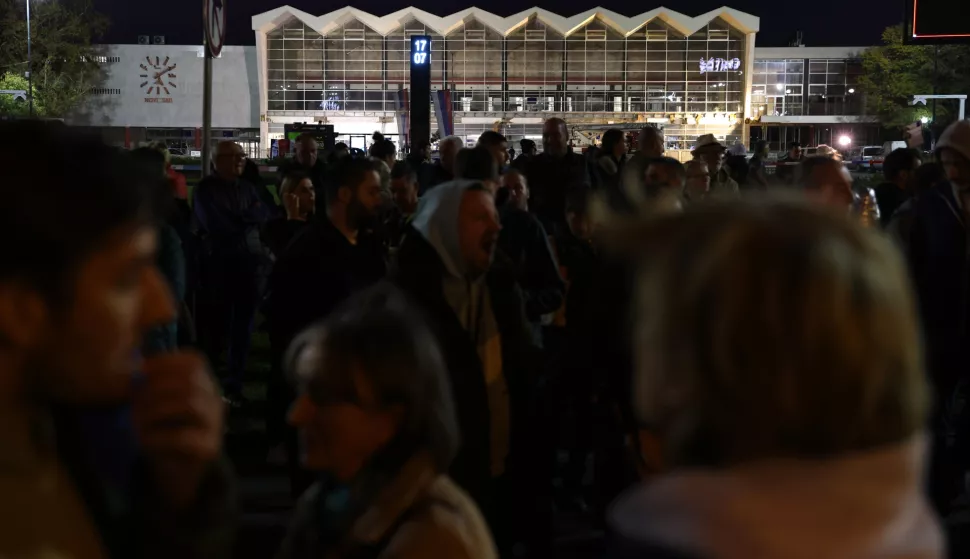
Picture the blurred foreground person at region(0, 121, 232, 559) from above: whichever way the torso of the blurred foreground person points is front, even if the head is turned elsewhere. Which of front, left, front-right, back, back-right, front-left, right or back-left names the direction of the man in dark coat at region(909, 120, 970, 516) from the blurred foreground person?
front-left

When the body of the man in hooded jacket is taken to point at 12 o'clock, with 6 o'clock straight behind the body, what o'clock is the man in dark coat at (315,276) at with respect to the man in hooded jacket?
The man in dark coat is roughly at 6 o'clock from the man in hooded jacket.

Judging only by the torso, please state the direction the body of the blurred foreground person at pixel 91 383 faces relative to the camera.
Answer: to the viewer's right

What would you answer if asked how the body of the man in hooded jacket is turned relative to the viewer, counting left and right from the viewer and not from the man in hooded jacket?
facing the viewer and to the right of the viewer

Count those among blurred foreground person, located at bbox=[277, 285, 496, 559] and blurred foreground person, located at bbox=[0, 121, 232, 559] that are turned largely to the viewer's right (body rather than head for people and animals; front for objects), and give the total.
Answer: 1

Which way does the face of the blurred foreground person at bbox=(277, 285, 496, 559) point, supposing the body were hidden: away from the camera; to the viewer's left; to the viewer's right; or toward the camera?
to the viewer's left

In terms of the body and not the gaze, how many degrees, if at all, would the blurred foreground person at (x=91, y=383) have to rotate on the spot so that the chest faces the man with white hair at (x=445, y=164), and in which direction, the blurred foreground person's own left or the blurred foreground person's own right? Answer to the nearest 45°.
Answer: approximately 90° to the blurred foreground person's own left

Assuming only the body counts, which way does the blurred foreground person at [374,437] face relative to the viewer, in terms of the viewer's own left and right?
facing to the left of the viewer

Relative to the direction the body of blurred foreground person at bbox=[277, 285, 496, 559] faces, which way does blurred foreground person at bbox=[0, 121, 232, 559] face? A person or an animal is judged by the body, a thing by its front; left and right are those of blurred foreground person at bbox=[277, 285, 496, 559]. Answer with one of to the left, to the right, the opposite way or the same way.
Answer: the opposite way
